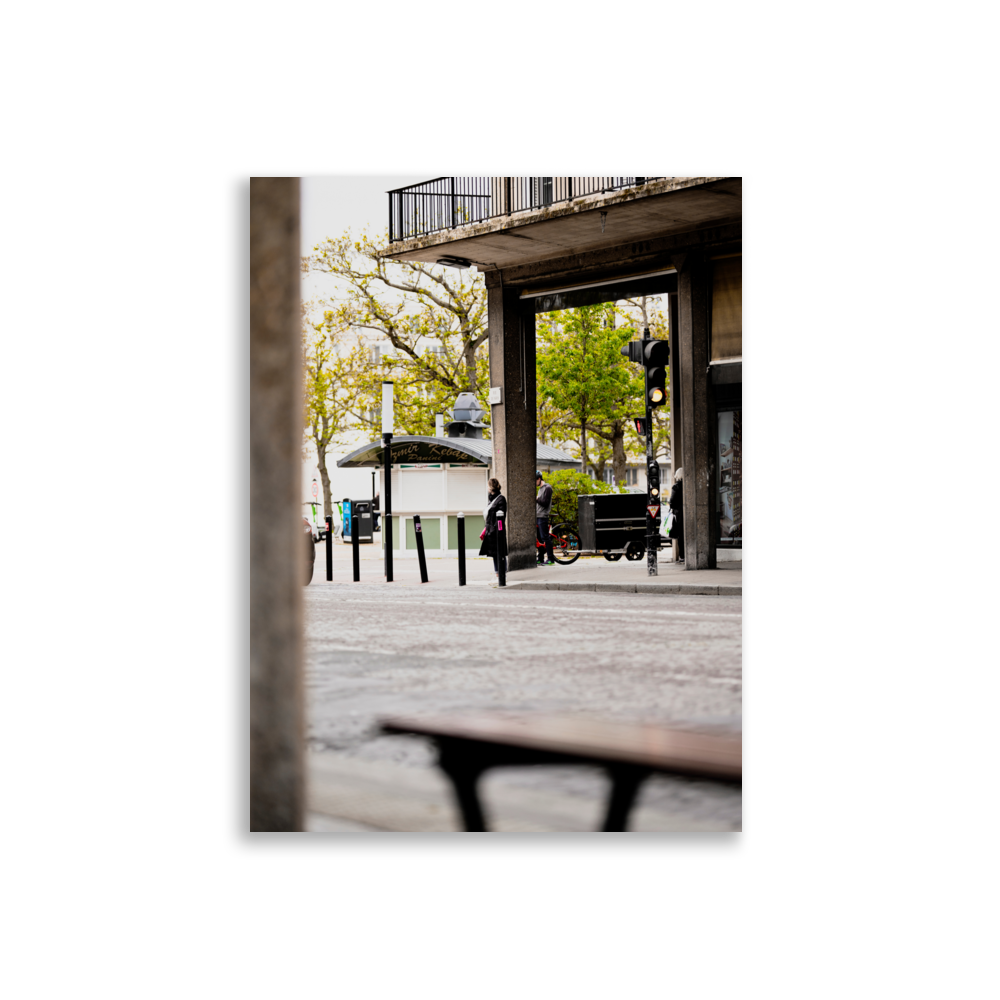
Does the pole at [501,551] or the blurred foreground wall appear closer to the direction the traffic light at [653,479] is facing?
the blurred foreground wall

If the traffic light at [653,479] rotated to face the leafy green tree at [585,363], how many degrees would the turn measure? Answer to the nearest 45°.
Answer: approximately 180°

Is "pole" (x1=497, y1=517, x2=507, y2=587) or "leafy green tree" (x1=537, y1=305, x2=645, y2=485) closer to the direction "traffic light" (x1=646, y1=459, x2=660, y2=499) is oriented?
the pole

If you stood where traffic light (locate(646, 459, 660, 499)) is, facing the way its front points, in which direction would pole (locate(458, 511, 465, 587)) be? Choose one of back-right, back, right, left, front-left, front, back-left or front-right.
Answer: right

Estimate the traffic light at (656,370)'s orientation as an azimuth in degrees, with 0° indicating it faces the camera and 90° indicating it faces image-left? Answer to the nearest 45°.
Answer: approximately 0°

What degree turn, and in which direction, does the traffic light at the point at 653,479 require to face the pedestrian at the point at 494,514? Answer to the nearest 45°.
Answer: approximately 90° to its right

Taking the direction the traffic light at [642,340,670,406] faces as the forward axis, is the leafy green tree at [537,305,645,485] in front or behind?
behind

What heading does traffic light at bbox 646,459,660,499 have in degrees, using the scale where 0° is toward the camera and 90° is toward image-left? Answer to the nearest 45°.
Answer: approximately 0°

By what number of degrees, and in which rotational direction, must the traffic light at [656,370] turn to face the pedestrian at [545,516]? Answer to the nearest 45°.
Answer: approximately 135° to its right

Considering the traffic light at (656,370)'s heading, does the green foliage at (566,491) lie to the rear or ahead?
to the rear

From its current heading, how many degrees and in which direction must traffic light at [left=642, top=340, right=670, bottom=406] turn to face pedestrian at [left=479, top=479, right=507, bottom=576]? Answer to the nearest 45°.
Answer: approximately 90° to its right

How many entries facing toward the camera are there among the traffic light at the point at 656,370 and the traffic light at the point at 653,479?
2

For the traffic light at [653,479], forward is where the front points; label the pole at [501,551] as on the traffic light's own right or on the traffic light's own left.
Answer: on the traffic light's own right
